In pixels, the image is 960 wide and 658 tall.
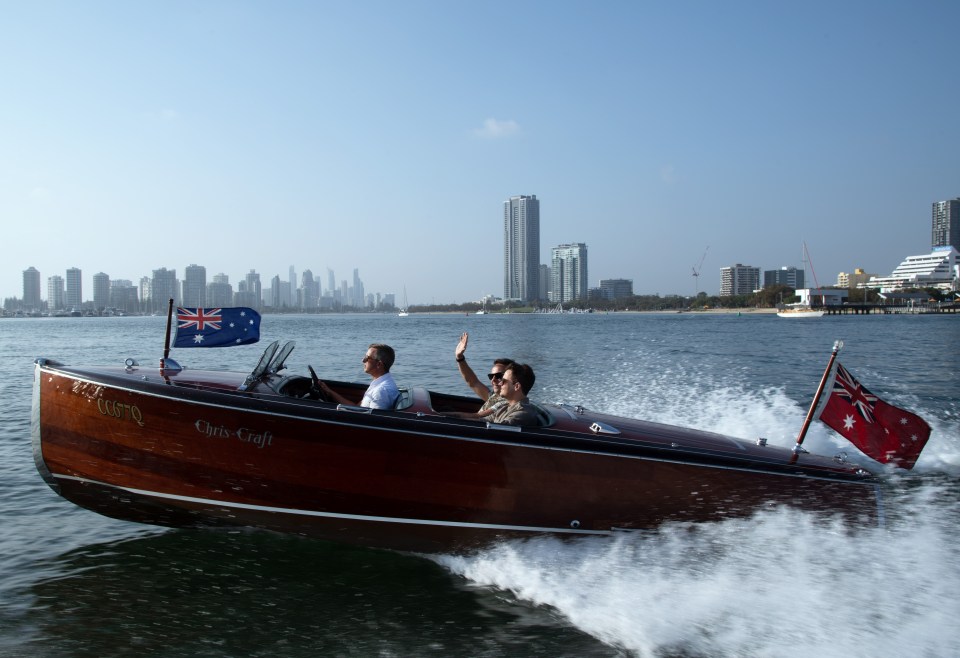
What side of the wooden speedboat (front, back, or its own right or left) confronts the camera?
left

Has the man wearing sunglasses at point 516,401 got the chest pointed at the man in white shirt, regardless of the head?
yes

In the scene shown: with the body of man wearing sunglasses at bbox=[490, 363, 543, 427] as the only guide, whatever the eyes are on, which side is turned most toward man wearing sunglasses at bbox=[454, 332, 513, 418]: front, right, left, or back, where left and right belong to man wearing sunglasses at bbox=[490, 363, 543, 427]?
right

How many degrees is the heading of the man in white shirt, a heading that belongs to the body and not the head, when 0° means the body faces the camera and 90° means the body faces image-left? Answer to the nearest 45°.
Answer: approximately 90°

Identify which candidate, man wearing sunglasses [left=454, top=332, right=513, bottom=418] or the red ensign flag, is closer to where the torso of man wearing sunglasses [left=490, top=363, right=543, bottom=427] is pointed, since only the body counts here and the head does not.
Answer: the man wearing sunglasses

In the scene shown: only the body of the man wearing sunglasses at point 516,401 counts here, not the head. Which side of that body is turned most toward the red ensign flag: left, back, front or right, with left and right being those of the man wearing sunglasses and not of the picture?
back

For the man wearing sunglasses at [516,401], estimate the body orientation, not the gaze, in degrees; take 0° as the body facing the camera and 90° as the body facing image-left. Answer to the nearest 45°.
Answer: approximately 90°

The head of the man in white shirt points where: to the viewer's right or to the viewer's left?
to the viewer's left

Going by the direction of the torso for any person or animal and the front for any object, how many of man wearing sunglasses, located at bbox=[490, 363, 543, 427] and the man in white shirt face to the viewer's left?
2

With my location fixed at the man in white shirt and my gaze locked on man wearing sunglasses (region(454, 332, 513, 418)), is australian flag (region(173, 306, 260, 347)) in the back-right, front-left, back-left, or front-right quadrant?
back-left

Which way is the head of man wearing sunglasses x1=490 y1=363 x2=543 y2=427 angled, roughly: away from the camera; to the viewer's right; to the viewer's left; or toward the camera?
to the viewer's left

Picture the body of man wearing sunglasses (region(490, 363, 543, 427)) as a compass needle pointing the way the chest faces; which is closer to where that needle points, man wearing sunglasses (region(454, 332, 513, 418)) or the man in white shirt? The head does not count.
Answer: the man in white shirt
